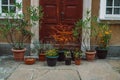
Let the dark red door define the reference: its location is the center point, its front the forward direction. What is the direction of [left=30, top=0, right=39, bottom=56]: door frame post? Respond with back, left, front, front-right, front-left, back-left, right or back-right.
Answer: right

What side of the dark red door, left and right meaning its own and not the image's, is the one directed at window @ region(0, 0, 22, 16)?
right

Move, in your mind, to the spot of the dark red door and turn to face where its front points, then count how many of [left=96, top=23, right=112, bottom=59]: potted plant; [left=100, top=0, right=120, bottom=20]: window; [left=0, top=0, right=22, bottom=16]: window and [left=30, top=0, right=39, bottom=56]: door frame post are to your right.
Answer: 2

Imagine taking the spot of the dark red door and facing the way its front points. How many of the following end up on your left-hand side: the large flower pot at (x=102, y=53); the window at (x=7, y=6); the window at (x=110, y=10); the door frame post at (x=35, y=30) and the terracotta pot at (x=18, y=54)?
2

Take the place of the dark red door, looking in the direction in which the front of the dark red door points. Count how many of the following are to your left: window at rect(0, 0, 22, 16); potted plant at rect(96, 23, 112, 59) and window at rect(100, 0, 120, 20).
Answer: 2

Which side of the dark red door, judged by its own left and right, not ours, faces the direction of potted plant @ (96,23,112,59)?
left

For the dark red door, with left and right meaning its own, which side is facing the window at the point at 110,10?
left

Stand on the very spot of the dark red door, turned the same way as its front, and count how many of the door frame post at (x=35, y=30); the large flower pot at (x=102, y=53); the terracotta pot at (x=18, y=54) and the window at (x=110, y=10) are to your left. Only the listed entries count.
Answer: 2

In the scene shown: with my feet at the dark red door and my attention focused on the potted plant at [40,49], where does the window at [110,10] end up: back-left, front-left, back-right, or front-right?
back-left

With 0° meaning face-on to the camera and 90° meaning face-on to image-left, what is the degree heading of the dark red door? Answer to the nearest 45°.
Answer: approximately 0°

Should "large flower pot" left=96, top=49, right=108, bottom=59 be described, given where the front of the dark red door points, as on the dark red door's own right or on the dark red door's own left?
on the dark red door's own left
